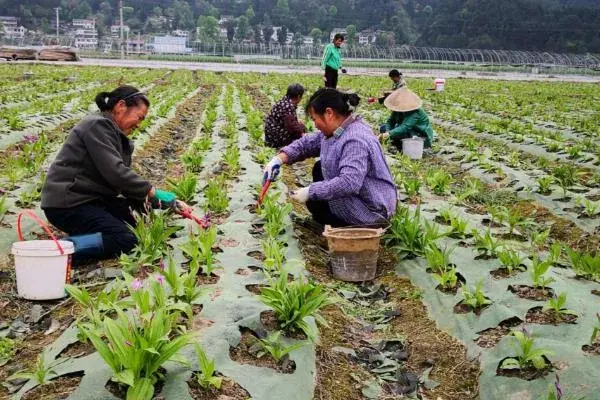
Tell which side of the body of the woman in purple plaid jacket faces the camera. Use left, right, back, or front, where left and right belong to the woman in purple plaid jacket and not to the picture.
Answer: left

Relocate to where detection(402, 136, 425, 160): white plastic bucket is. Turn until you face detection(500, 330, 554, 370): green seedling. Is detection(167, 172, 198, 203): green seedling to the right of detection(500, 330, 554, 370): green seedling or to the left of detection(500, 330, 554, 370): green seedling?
right

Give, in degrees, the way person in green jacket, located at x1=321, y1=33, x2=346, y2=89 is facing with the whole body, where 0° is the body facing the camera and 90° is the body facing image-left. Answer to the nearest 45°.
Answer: approximately 315°

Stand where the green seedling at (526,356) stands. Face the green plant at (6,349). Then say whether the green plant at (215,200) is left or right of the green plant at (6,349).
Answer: right

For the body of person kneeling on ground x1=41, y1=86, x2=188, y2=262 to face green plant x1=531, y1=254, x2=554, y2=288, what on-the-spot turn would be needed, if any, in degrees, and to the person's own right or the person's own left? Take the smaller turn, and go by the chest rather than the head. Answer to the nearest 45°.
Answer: approximately 45° to the person's own right

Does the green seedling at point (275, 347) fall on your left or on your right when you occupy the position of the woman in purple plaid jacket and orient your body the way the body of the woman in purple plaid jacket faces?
on your left

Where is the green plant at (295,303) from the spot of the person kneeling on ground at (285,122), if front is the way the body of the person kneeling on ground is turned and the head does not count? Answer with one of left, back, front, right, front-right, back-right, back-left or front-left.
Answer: back-right

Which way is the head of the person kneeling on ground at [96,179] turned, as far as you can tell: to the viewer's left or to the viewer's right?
to the viewer's right

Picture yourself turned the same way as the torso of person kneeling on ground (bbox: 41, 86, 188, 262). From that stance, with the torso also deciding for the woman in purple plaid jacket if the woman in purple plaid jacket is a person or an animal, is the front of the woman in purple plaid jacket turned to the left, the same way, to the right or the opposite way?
the opposite way

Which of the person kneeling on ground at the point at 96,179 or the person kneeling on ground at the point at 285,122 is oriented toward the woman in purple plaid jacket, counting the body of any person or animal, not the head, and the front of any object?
the person kneeling on ground at the point at 96,179

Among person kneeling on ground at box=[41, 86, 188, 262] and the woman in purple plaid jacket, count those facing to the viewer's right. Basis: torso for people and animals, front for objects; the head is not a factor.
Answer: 1

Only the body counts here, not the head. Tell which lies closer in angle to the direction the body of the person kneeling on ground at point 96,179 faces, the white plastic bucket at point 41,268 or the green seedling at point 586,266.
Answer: the green seedling

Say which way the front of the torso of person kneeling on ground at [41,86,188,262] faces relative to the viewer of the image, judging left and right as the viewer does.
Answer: facing to the right of the viewer
